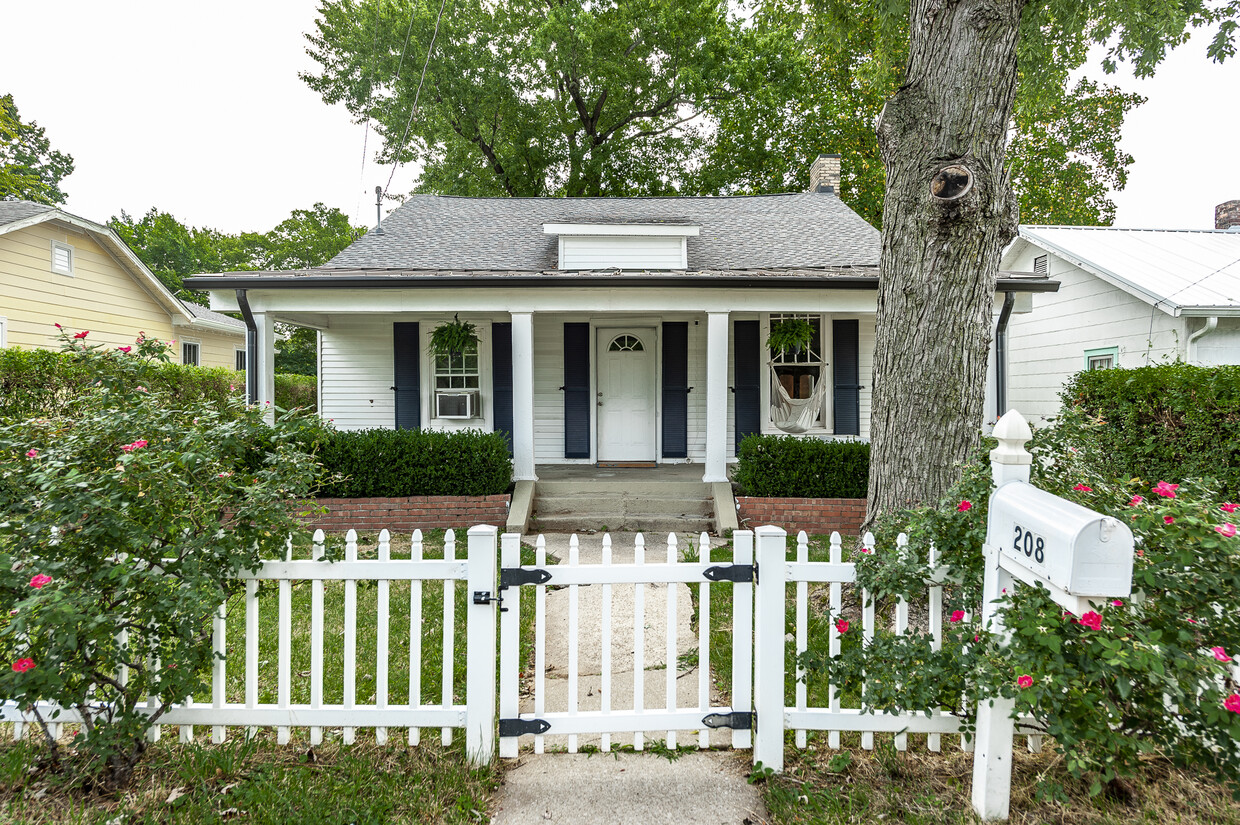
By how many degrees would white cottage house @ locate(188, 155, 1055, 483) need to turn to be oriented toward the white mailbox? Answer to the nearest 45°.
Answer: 0° — it already faces it

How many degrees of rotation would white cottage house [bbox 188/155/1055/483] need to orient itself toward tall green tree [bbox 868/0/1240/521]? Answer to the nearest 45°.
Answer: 0° — it already faces it

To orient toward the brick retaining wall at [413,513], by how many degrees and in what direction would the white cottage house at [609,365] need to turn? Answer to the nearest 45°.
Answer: approximately 45° to its right

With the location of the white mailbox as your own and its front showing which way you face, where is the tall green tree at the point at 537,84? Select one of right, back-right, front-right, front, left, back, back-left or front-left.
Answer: back

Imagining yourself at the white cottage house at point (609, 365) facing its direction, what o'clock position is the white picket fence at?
The white picket fence is roughly at 12 o'clock from the white cottage house.

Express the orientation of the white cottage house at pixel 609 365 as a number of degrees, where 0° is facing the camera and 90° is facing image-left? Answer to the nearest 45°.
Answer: approximately 0°

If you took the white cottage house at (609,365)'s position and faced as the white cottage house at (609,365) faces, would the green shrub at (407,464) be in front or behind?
in front

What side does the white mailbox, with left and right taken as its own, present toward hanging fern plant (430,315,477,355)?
back

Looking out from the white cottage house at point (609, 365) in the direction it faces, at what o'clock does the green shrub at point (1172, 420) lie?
The green shrub is roughly at 10 o'clock from the white cottage house.
